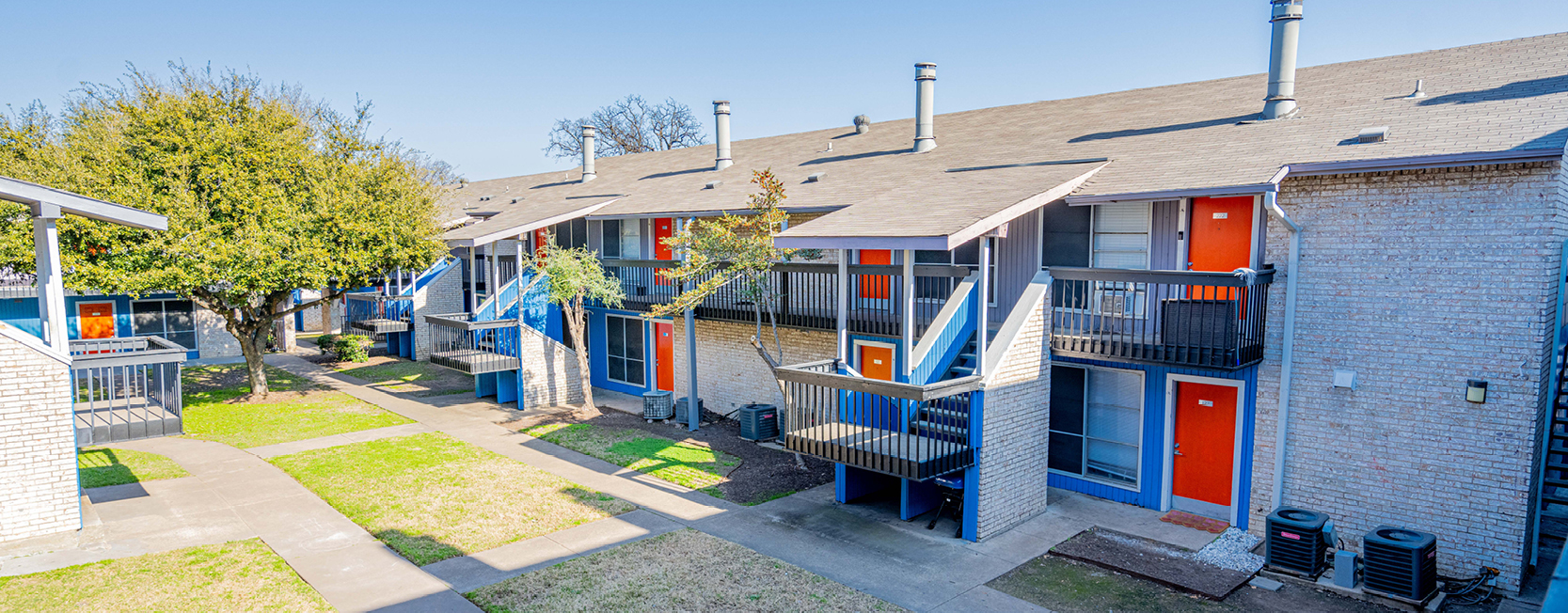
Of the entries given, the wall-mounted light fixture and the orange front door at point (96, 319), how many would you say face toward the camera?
2

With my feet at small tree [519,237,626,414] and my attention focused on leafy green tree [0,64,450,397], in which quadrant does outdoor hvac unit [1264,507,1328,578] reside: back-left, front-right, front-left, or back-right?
back-left

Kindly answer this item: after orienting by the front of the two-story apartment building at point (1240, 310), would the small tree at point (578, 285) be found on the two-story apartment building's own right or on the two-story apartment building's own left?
on the two-story apartment building's own right

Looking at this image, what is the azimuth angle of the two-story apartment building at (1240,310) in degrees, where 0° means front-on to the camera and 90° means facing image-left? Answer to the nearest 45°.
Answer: approximately 45°

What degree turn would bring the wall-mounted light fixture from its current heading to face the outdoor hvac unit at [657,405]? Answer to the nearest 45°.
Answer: approximately 90° to its right

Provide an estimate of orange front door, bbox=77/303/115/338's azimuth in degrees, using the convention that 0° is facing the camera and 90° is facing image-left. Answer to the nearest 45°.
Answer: approximately 0°

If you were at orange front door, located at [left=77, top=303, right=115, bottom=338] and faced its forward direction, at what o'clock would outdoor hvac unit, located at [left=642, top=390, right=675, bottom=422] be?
The outdoor hvac unit is roughly at 11 o'clock from the orange front door.
